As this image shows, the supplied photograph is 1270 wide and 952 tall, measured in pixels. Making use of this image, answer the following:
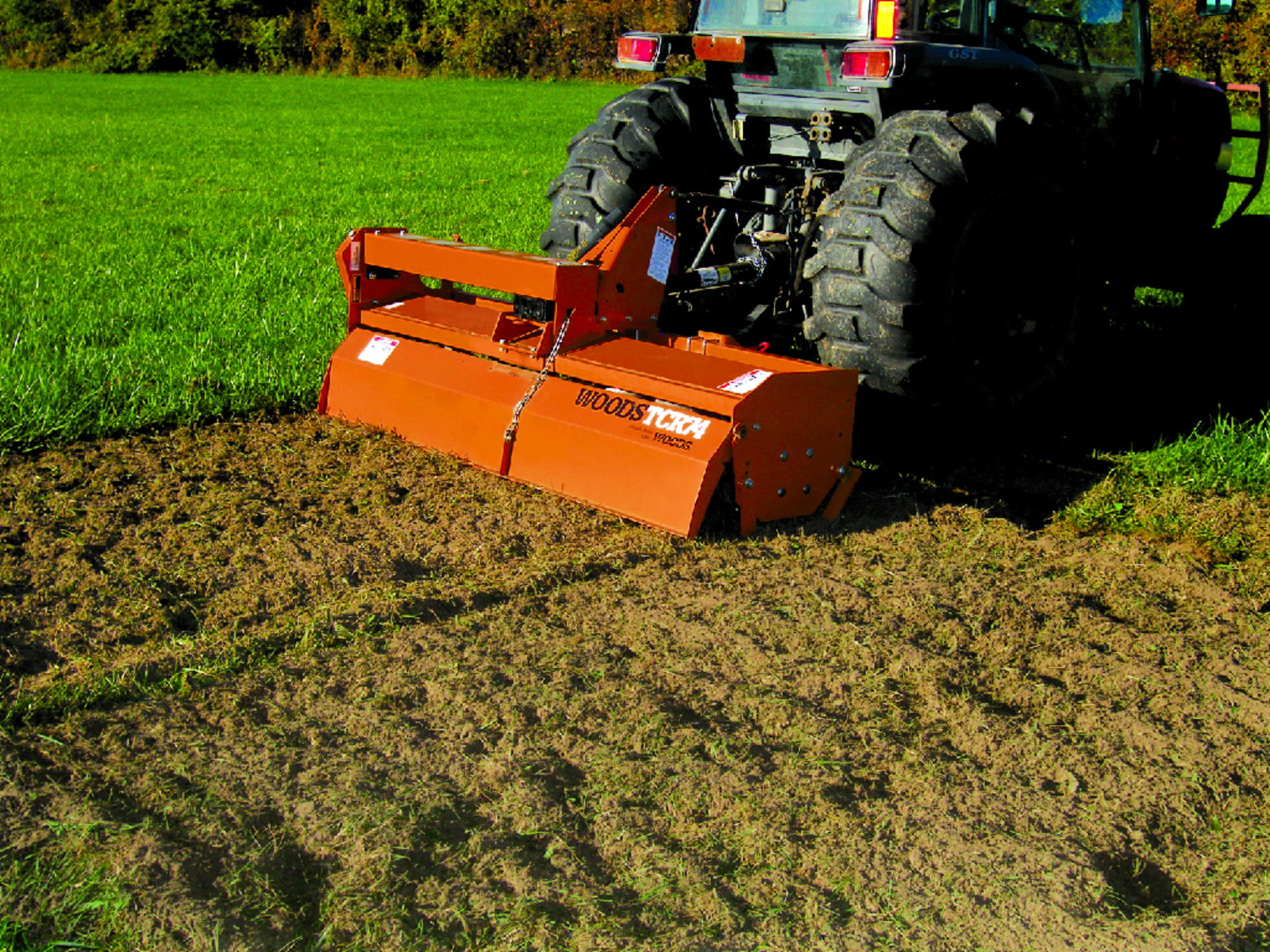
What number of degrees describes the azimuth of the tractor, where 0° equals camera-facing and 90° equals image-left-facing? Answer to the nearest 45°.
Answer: approximately 225°

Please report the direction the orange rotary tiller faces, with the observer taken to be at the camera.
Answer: facing away from the viewer and to the right of the viewer
